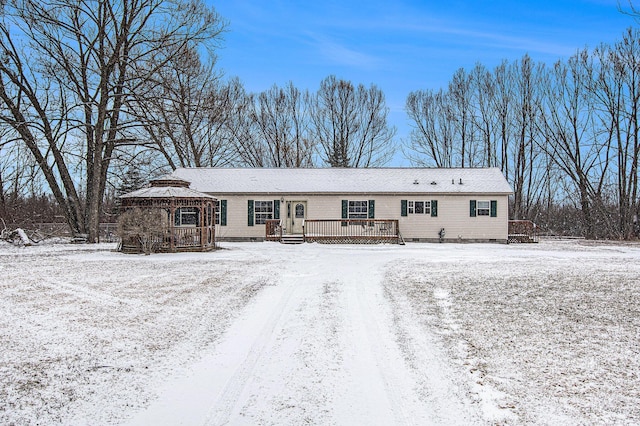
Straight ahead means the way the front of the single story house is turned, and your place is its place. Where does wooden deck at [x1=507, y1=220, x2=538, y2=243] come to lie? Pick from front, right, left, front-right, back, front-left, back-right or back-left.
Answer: left

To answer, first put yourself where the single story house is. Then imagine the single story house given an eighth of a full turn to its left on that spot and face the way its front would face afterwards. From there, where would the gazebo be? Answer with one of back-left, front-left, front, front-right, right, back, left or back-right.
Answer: right

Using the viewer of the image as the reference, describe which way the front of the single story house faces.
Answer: facing the viewer
